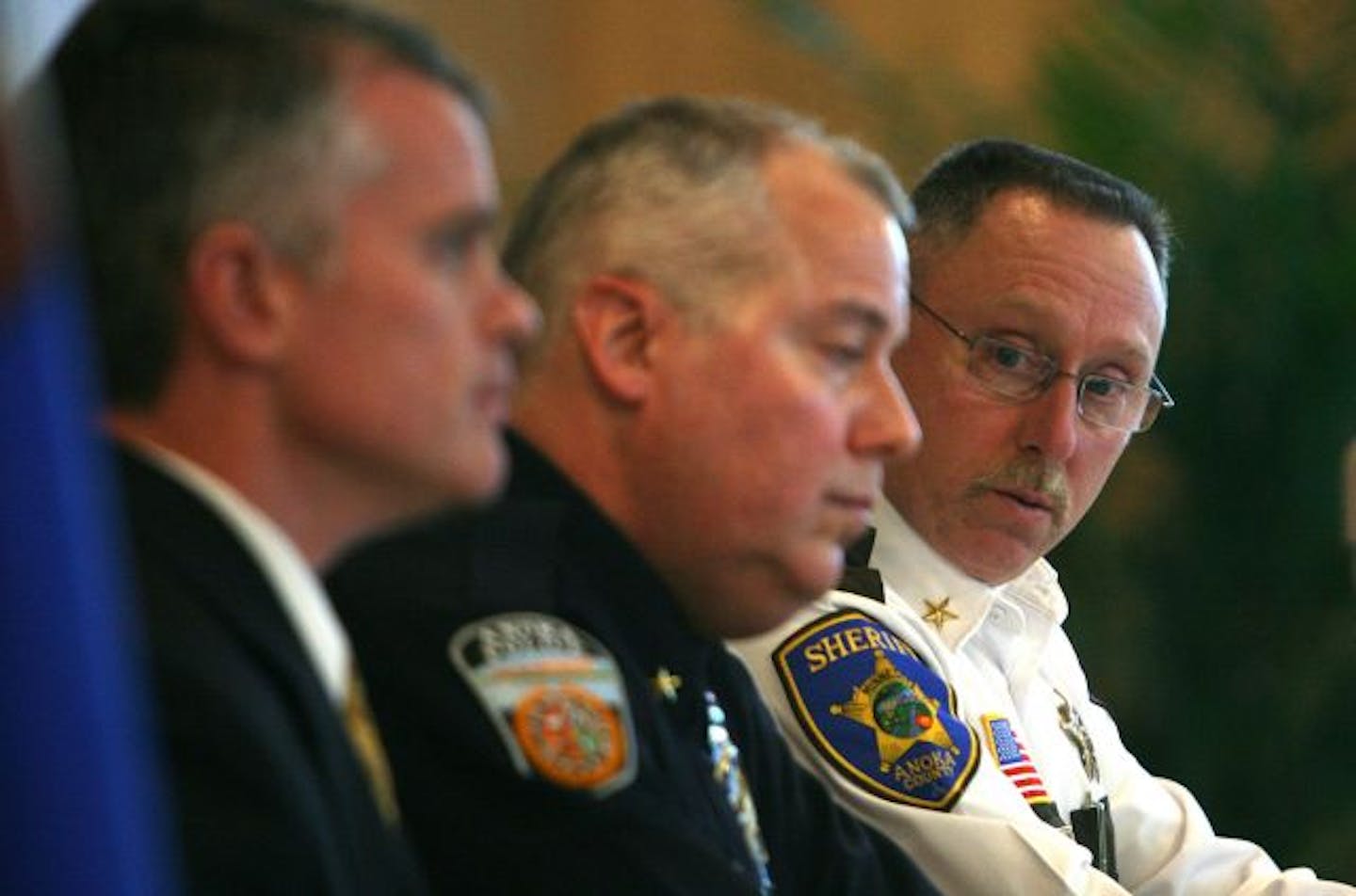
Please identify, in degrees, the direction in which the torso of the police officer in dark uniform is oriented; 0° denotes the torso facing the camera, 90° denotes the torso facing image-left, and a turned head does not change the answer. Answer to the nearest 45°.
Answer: approximately 270°

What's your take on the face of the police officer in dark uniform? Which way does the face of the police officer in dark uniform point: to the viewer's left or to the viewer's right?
to the viewer's right

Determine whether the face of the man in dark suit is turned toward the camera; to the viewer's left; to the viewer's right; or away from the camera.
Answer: to the viewer's right

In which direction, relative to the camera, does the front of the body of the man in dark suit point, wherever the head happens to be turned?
to the viewer's right
